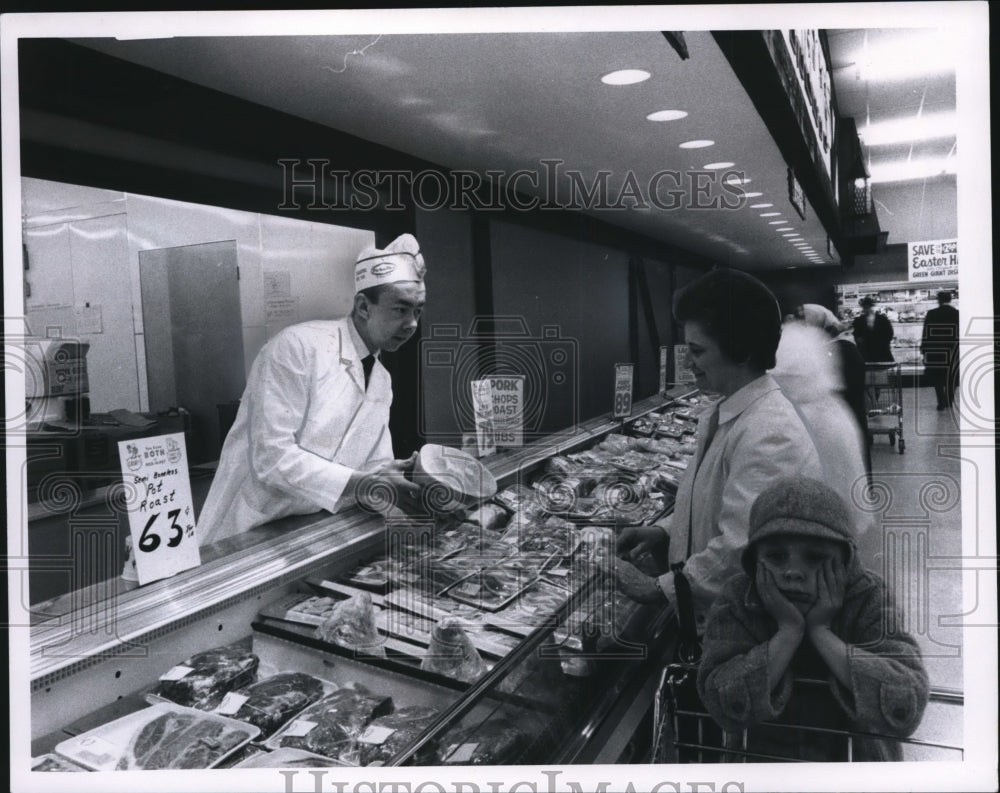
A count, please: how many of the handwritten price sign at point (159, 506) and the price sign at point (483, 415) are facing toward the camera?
2

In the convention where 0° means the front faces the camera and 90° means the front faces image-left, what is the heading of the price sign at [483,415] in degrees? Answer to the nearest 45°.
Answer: approximately 0°

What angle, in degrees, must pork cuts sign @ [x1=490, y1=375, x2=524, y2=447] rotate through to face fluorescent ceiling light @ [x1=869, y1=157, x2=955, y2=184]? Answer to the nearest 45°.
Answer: approximately 90° to its left

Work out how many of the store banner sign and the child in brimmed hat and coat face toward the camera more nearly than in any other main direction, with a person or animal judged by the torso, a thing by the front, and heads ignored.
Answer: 2

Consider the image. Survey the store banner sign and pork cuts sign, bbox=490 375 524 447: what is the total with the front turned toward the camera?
2

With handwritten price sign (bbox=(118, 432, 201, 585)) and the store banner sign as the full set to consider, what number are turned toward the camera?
2
